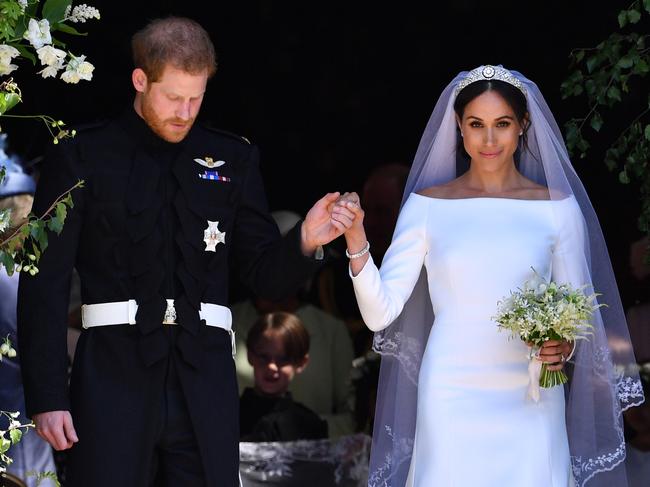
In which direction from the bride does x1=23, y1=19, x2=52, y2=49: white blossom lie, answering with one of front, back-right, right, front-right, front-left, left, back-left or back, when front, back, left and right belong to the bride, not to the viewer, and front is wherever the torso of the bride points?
front-right

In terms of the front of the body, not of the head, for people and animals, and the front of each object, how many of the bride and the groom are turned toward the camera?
2

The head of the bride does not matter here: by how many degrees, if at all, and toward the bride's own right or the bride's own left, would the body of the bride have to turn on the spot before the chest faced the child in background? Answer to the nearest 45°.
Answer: approximately 135° to the bride's own right

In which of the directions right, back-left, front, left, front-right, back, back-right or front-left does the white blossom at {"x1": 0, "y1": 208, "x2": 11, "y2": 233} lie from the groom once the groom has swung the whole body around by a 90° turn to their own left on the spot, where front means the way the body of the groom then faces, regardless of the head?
back-right

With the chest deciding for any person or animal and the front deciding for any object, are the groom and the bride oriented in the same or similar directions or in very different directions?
same or similar directions

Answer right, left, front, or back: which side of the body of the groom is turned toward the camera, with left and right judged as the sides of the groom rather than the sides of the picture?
front

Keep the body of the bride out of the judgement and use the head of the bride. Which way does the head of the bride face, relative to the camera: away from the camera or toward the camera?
toward the camera

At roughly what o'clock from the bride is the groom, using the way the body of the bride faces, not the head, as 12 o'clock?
The groom is roughly at 2 o'clock from the bride.

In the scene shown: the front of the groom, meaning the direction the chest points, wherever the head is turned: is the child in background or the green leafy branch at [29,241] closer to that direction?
the green leafy branch
